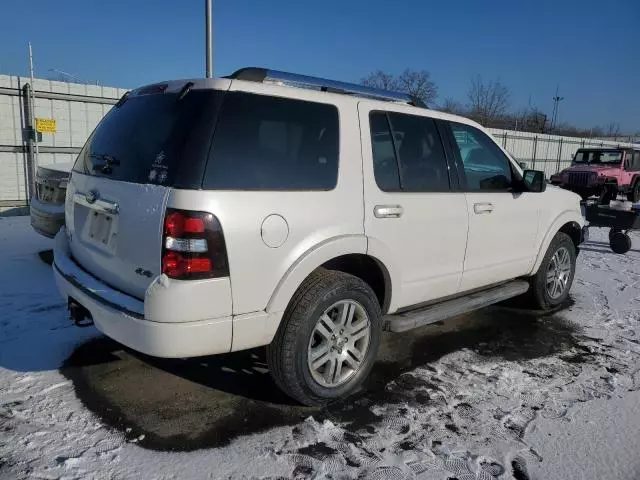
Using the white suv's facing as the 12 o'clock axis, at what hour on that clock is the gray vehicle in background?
The gray vehicle in background is roughly at 9 o'clock from the white suv.

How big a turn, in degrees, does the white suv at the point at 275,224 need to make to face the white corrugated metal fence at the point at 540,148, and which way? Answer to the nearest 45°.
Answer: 0° — it already faces it

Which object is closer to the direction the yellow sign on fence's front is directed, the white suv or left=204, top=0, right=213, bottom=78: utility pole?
the white suv

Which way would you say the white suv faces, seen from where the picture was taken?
facing away from the viewer and to the right of the viewer

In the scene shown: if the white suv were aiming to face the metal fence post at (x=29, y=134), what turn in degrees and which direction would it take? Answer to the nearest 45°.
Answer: approximately 90° to its left

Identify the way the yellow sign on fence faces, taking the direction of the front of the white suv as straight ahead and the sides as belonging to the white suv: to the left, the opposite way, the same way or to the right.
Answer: to the right

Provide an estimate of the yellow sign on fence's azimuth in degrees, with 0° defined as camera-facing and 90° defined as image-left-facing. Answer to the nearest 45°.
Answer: approximately 0°

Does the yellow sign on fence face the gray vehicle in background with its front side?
yes

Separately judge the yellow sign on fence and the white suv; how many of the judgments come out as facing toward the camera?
1
